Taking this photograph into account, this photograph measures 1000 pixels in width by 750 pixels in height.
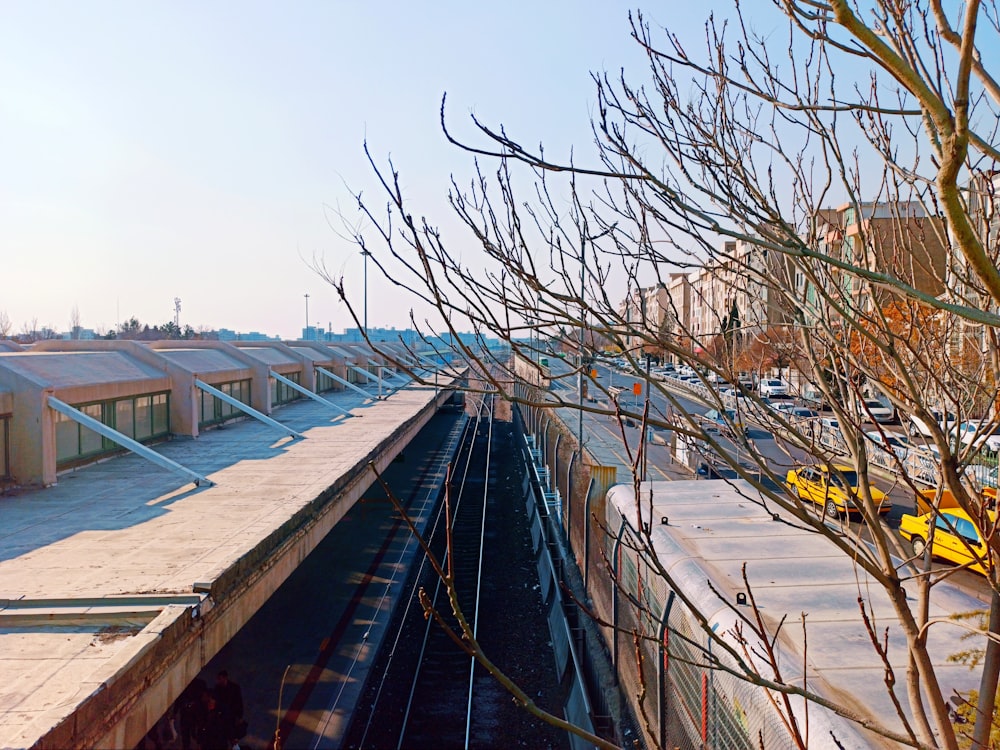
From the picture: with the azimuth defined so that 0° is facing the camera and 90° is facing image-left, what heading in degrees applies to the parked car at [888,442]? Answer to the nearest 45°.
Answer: approximately 135°
